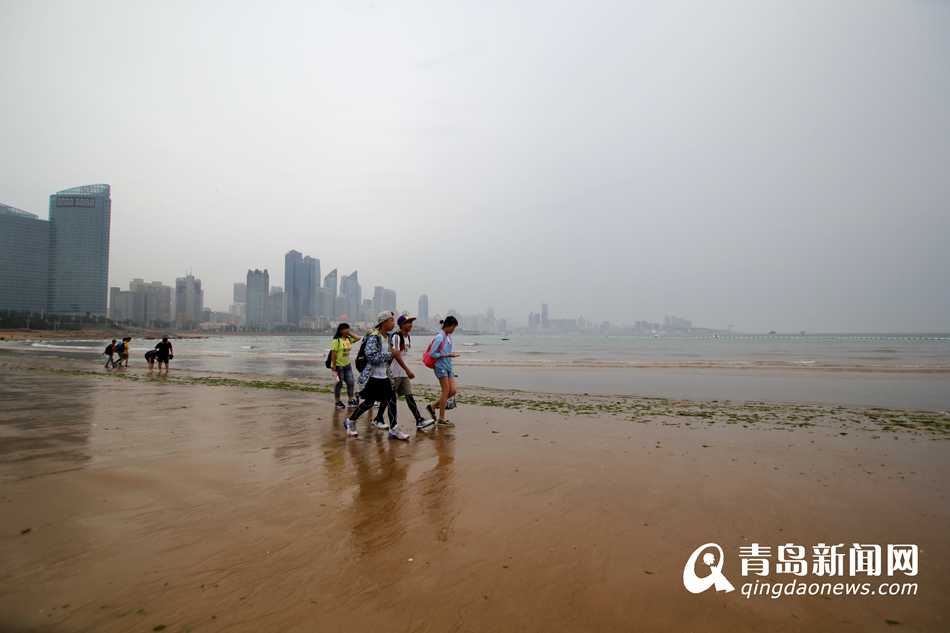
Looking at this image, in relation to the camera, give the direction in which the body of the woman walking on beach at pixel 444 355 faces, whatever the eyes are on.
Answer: to the viewer's right

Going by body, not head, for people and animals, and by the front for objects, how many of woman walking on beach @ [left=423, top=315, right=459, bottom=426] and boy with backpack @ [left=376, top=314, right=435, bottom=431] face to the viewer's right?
2

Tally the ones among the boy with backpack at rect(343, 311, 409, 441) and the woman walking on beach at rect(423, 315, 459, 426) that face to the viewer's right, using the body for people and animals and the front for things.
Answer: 2

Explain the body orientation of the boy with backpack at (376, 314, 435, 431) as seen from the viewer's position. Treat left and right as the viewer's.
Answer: facing to the right of the viewer

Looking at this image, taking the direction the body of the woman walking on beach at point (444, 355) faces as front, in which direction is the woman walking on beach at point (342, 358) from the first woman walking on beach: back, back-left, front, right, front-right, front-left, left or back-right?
back-left

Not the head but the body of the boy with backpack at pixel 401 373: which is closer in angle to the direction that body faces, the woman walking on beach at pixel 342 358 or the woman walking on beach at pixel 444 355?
the woman walking on beach at pixel 444 355

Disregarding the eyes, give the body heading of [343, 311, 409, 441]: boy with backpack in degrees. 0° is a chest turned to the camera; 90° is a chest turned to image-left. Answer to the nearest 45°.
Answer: approximately 270°

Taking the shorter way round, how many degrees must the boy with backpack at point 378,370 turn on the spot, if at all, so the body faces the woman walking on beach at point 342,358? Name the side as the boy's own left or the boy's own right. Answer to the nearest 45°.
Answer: approximately 90° to the boy's own left

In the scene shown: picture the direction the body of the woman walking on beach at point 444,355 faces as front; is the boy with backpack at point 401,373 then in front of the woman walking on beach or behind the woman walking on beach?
behind
